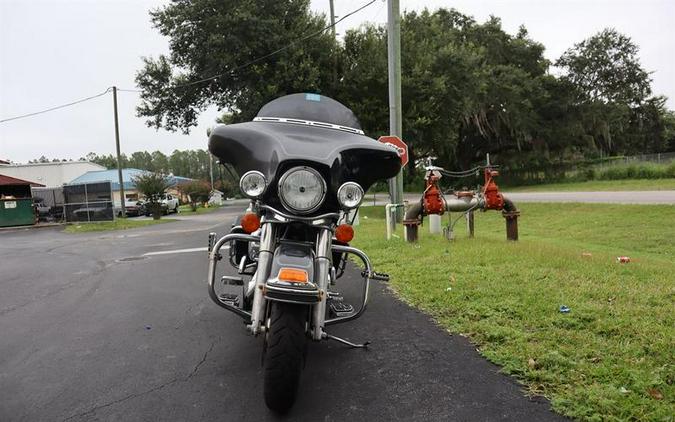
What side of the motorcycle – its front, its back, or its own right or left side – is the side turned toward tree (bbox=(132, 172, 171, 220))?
back

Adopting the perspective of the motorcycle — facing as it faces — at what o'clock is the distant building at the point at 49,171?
The distant building is roughly at 5 o'clock from the motorcycle.

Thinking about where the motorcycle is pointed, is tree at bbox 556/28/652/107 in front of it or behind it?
behind

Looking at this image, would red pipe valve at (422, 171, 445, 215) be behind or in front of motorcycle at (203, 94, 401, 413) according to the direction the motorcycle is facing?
behind

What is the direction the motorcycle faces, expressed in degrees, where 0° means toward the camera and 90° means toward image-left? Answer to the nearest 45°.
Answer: approximately 0°

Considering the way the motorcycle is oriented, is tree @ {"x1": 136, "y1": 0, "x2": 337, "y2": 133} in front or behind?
behind

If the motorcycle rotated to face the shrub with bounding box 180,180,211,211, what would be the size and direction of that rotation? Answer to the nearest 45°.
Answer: approximately 180°

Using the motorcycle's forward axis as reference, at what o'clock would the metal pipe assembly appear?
The metal pipe assembly is roughly at 7 o'clock from the motorcycle.

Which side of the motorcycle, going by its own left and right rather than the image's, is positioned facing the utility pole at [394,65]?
back

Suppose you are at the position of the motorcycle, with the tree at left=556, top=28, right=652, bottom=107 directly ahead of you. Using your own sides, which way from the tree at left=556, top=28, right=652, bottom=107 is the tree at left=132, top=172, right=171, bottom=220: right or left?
left
